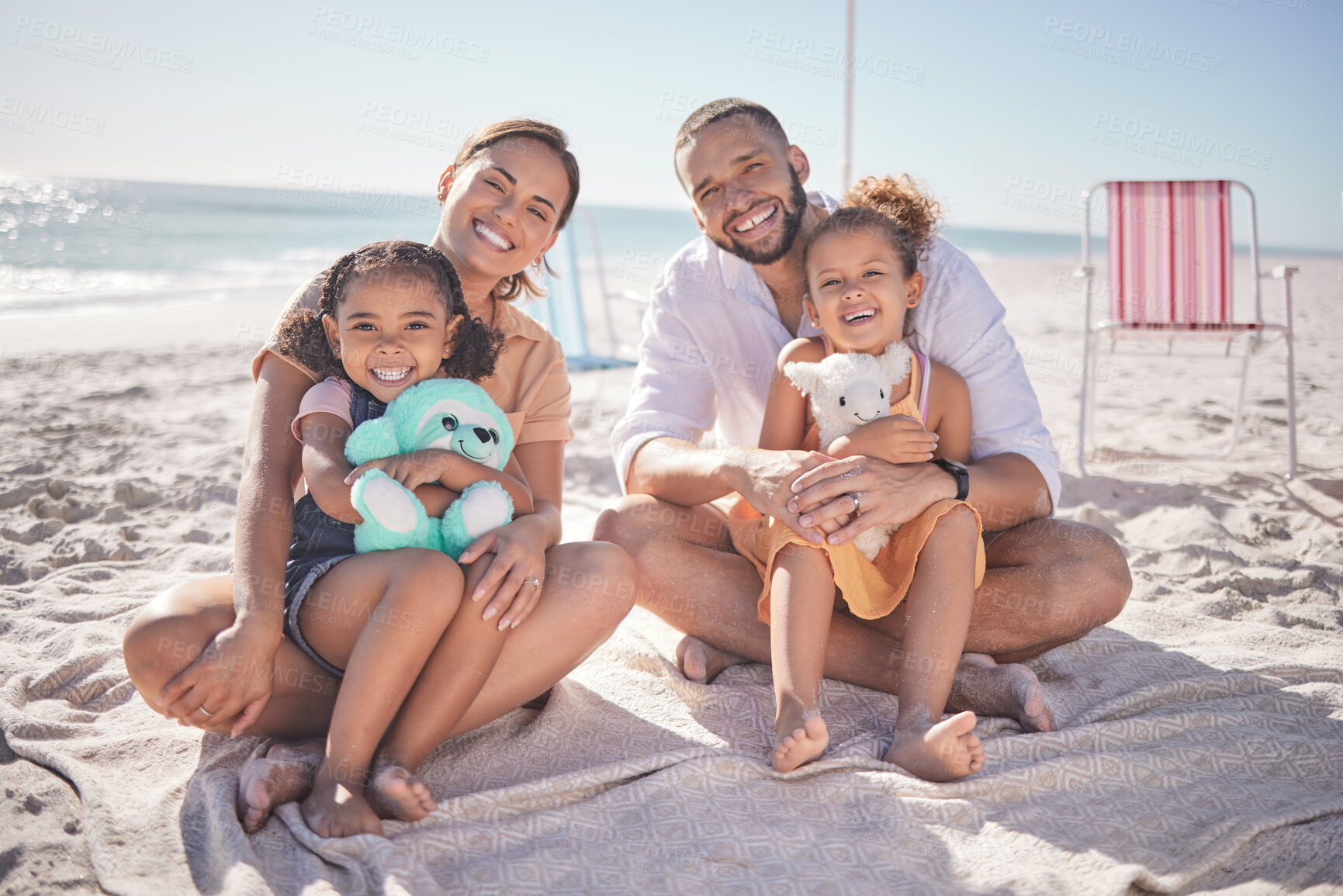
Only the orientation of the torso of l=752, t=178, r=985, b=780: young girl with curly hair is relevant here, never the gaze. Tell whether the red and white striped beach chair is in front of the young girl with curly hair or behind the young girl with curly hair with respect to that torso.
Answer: behind

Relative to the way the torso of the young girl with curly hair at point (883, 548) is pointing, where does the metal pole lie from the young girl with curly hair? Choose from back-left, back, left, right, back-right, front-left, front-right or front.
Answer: back

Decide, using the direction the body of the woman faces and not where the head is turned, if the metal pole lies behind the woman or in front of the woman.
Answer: behind

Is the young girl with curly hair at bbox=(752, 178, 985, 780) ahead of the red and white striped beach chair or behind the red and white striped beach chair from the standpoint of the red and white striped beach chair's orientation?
ahead

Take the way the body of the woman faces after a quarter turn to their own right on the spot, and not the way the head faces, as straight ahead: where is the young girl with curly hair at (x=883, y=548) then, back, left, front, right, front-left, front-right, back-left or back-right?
back

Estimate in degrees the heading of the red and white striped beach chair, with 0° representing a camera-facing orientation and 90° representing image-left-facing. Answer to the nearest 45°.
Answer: approximately 0°

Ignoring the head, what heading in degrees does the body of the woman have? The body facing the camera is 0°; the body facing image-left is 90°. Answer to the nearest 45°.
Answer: approximately 0°
